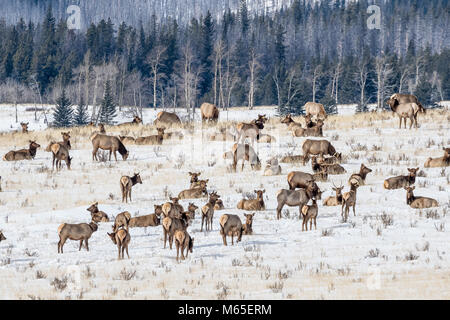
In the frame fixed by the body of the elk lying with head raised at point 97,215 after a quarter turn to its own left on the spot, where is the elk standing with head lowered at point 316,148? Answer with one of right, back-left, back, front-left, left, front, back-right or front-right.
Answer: back-left

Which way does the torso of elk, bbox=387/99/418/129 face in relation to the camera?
to the viewer's left

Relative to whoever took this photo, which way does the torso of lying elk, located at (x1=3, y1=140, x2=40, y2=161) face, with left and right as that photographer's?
facing to the right of the viewer

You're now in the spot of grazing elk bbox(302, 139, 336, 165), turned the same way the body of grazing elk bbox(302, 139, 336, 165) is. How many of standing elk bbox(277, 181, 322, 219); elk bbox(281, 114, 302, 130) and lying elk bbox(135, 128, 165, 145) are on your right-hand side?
1

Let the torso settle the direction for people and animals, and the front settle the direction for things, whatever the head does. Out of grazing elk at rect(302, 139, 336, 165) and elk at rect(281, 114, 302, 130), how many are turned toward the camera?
0

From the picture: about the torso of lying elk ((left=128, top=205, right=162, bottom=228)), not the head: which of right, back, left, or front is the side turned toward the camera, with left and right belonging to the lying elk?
right

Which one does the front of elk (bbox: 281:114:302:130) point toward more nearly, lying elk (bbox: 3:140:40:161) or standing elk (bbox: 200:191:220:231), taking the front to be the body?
the lying elk

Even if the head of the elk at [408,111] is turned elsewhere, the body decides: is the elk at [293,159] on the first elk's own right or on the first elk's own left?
on the first elk's own left

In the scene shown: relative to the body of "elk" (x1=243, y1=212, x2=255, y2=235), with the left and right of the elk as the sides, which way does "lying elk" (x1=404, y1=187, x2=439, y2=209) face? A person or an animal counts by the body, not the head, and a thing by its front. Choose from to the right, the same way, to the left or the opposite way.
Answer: to the right

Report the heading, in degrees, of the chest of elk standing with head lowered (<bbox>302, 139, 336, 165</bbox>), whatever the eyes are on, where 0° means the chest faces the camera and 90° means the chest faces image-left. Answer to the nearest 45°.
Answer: approximately 270°
